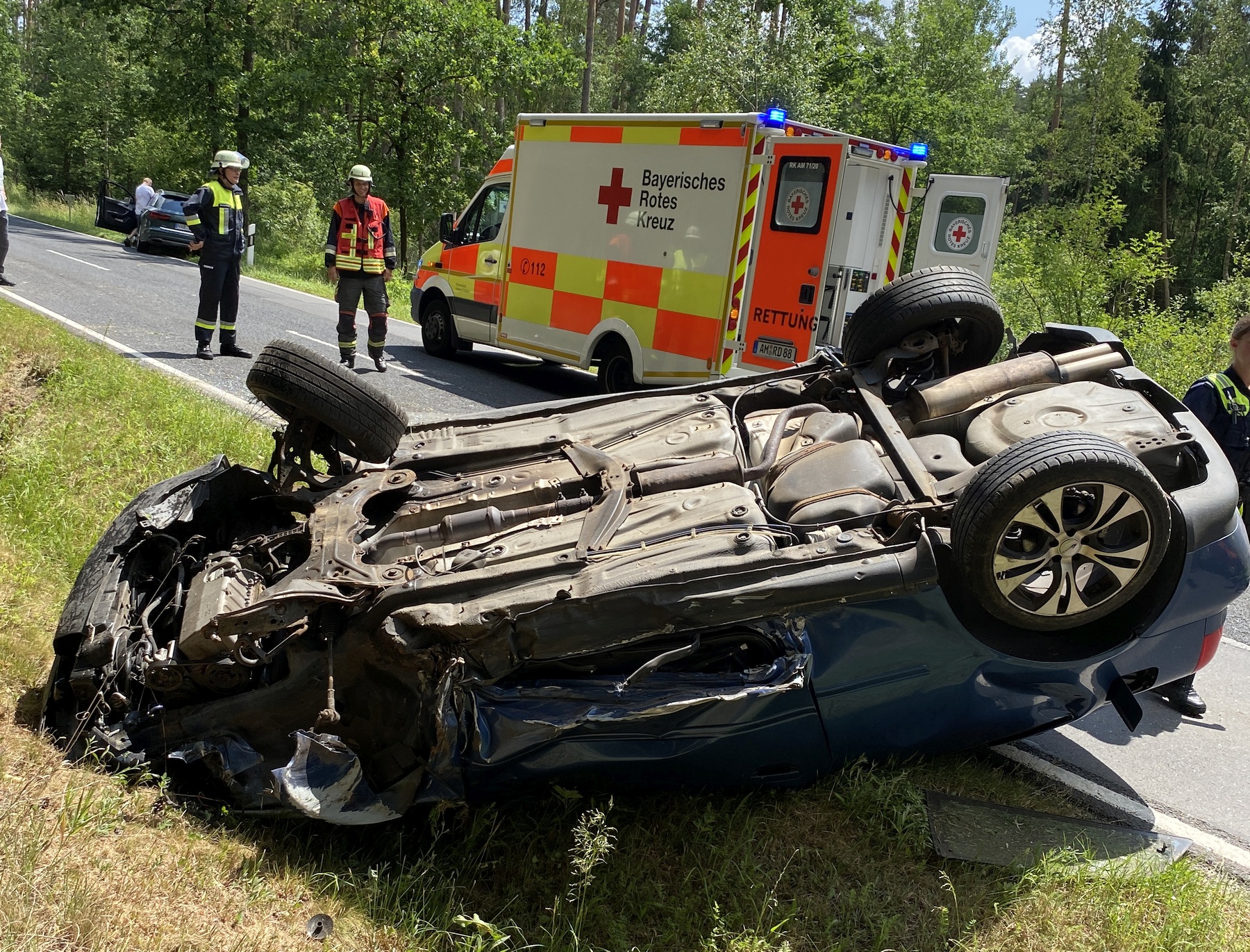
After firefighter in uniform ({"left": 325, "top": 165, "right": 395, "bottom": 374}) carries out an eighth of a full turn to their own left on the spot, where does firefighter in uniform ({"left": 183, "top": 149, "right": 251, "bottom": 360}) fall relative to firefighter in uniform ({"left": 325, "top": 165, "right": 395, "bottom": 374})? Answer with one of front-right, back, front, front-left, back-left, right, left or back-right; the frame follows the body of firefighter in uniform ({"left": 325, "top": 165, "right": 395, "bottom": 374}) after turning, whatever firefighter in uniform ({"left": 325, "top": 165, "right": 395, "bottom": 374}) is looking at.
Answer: back-right

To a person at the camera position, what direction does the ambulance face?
facing away from the viewer and to the left of the viewer

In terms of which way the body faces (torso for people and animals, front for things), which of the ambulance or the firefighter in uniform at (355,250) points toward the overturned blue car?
the firefighter in uniform

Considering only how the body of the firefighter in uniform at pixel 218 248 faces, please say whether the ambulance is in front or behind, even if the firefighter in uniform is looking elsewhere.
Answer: in front

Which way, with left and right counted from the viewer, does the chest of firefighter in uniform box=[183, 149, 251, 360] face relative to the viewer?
facing the viewer and to the right of the viewer

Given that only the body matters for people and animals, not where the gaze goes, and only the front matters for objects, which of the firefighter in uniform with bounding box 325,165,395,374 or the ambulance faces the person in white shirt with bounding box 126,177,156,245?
the ambulance

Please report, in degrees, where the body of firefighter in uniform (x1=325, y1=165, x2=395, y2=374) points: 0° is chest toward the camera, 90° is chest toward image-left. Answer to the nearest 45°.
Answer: approximately 0°

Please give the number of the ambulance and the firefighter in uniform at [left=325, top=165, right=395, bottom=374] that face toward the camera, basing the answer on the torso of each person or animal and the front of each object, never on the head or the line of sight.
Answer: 1

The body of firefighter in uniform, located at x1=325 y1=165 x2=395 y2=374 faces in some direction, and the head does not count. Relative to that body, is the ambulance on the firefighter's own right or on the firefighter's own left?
on the firefighter's own left

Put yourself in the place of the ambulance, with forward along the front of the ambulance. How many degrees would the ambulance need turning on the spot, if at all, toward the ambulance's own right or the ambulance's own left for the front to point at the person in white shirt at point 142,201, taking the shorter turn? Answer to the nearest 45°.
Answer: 0° — it already faces them
